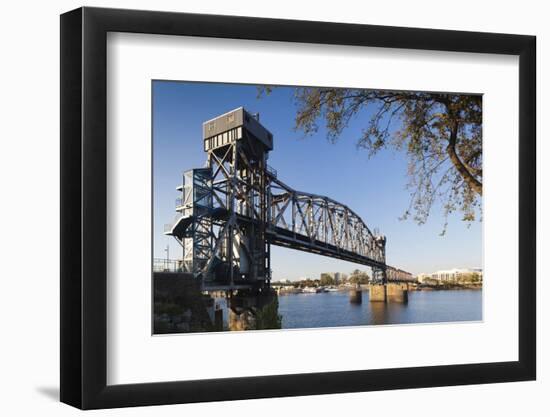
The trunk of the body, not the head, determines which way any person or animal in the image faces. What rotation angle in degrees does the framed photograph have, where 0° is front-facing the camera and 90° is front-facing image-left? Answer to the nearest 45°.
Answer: approximately 315°
